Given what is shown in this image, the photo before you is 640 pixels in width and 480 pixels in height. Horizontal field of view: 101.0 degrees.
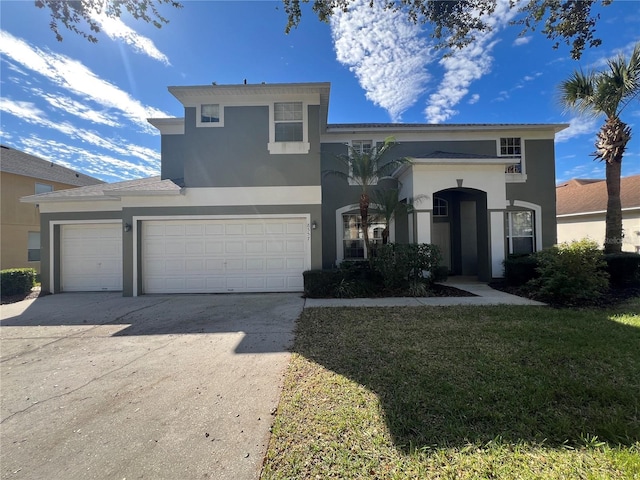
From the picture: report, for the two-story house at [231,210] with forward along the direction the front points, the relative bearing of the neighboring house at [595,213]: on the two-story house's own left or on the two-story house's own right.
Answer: on the two-story house's own left

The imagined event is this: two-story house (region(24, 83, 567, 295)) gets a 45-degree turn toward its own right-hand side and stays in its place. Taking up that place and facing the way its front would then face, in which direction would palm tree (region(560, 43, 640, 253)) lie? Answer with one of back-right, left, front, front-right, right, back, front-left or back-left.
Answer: back-left

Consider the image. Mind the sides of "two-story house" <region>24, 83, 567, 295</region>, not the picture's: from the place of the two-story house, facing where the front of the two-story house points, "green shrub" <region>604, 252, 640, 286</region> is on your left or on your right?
on your left

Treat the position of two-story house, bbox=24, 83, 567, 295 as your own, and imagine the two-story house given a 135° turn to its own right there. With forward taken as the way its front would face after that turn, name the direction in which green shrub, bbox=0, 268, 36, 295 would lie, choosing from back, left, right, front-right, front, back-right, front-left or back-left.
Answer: front-left

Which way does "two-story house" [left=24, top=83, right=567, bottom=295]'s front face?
toward the camera

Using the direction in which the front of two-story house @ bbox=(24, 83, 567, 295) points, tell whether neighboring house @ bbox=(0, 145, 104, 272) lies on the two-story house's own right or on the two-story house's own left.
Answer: on the two-story house's own right

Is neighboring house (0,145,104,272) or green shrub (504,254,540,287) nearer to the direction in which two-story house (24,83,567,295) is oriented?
the green shrub
